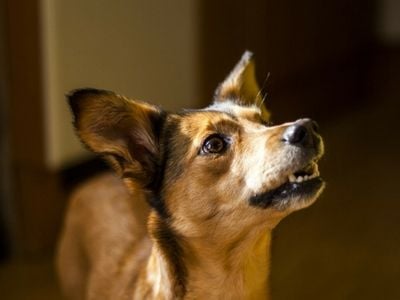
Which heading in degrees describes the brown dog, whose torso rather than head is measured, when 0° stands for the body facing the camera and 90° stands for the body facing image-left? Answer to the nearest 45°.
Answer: approximately 315°
